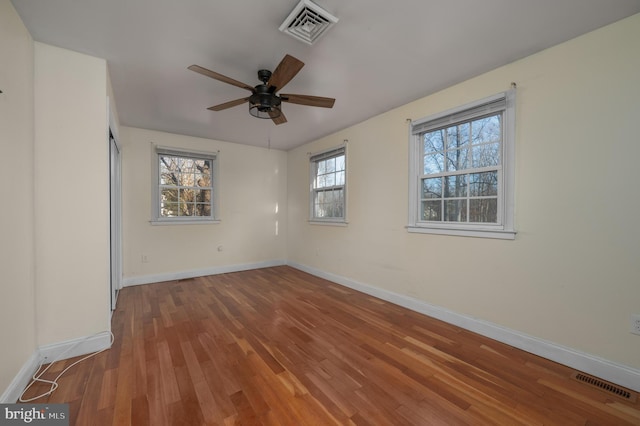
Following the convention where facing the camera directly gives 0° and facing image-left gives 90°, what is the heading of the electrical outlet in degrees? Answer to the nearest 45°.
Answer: approximately 45°

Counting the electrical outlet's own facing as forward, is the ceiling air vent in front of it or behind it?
in front

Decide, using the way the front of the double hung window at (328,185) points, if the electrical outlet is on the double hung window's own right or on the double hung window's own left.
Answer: on the double hung window's own left

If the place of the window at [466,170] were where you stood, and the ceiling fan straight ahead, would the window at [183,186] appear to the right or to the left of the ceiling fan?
right

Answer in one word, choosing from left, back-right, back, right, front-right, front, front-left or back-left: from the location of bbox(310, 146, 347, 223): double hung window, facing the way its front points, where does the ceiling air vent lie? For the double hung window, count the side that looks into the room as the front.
front-left

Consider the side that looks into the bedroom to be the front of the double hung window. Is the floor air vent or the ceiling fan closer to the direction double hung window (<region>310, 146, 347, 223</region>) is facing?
the ceiling fan

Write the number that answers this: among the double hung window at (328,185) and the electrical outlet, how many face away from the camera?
0

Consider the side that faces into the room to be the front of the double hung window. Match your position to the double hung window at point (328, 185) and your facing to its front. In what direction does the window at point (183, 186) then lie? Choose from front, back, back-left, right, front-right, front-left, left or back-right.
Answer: front-right

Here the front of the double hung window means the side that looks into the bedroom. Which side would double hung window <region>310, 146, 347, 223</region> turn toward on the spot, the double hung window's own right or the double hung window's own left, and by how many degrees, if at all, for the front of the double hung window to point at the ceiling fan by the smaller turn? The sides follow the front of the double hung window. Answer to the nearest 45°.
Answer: approximately 45° to the double hung window's own left

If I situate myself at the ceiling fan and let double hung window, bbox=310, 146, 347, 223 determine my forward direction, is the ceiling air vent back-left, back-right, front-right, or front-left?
back-right

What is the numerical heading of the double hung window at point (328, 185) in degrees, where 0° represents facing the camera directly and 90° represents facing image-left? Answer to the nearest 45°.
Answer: approximately 45°
